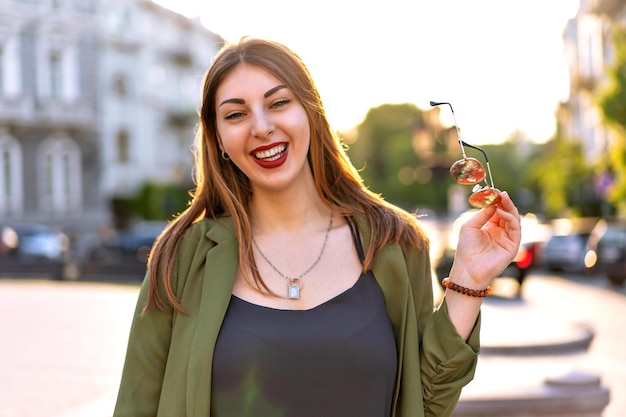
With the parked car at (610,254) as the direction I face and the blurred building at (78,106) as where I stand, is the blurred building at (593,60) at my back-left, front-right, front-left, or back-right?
front-left

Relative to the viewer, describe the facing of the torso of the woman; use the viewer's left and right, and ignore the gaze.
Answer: facing the viewer

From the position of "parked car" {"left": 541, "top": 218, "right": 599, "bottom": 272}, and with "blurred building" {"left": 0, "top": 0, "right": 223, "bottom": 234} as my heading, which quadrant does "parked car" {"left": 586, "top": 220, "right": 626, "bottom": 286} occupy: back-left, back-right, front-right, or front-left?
back-left

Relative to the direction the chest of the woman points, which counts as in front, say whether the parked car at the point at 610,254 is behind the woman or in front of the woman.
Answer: behind

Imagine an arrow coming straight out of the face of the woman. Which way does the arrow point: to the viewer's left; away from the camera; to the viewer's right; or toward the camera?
toward the camera

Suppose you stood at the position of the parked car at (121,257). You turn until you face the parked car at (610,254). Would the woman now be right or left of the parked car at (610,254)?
right

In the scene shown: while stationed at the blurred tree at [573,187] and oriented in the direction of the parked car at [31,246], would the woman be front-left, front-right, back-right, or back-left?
front-left
